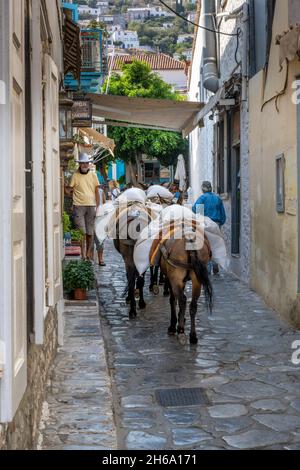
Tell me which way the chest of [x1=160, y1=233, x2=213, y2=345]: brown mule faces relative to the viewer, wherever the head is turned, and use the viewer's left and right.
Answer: facing away from the viewer and to the left of the viewer

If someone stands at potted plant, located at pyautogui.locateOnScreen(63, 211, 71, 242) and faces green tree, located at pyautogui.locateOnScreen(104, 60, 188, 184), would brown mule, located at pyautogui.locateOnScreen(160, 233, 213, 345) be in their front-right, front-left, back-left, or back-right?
back-right

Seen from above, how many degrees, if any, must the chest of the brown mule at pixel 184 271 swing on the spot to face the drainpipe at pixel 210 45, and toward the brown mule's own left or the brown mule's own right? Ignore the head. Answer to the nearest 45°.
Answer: approximately 45° to the brown mule's own right

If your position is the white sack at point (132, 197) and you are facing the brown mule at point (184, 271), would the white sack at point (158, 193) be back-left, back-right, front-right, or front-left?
back-left

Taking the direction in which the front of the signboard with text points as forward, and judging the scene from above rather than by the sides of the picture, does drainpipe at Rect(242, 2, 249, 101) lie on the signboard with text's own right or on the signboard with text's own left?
on the signboard with text's own left
